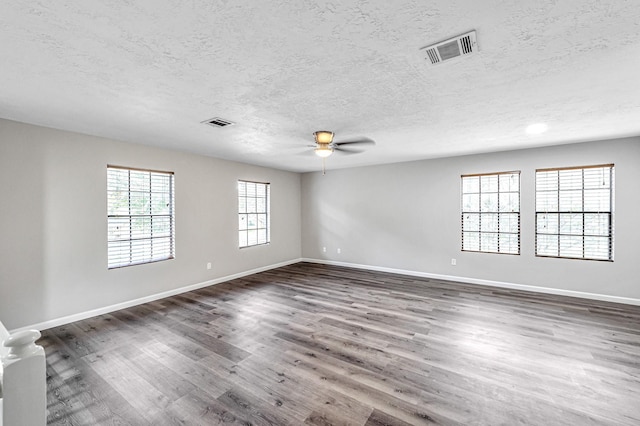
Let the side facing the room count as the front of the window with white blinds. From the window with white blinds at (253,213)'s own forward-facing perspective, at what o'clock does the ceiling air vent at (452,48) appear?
The ceiling air vent is roughly at 1 o'clock from the window with white blinds.

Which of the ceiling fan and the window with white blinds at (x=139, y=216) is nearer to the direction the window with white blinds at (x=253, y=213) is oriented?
the ceiling fan

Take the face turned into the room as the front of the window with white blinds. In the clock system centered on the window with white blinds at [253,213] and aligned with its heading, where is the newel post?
The newel post is roughly at 2 o'clock from the window with white blinds.

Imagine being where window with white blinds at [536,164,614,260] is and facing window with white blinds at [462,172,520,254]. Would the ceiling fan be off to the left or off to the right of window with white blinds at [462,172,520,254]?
left

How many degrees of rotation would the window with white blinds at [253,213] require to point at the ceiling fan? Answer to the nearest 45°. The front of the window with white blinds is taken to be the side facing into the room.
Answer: approximately 45° to its right

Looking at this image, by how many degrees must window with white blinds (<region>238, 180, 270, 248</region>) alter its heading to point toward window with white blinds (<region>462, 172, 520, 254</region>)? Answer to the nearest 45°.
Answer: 0° — it already faces it

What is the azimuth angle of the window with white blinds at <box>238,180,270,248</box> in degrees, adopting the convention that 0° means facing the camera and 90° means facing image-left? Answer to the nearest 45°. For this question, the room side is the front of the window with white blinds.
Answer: approximately 315°

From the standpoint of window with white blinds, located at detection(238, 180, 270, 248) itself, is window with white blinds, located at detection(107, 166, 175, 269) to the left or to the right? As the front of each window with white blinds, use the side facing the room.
on its right

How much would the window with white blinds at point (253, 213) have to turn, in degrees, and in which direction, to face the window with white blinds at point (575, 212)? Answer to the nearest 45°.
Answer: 0° — it already faces it
